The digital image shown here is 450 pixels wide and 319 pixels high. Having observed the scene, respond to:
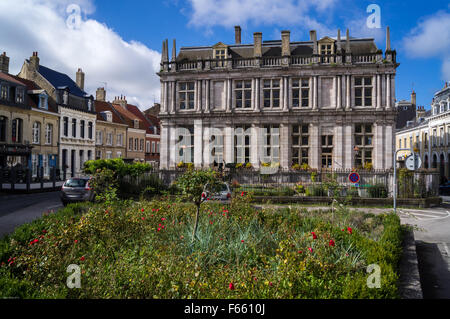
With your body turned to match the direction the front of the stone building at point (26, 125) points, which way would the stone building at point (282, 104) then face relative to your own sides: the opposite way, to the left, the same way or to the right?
to the right

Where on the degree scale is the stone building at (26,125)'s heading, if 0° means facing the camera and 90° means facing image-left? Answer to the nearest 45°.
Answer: approximately 315°

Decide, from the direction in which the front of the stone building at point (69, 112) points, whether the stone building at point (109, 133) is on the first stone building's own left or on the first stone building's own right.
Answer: on the first stone building's own left

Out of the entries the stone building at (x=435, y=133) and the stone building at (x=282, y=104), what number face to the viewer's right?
0

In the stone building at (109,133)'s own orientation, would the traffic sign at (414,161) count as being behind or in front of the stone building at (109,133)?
in front

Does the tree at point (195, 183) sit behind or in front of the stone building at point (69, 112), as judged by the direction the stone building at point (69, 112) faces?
in front

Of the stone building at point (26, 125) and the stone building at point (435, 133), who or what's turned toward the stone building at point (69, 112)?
the stone building at point (435, 133)

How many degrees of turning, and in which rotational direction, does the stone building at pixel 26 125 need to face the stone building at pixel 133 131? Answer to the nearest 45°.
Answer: approximately 90° to its left

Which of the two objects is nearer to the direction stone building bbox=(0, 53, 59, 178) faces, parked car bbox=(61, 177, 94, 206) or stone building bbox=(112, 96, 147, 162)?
the parked car

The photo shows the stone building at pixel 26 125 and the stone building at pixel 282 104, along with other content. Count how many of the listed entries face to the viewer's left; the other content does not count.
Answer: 0

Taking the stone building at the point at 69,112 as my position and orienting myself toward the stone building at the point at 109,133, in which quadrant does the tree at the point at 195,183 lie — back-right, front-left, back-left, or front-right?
back-right

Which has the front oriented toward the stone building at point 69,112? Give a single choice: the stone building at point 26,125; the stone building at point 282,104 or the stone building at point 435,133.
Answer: the stone building at point 435,133

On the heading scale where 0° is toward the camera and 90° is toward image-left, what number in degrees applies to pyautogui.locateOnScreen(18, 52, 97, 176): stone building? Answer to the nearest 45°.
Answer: approximately 315°

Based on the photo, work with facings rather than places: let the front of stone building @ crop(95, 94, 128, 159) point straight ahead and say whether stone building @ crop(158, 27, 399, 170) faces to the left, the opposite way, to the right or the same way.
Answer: to the right
